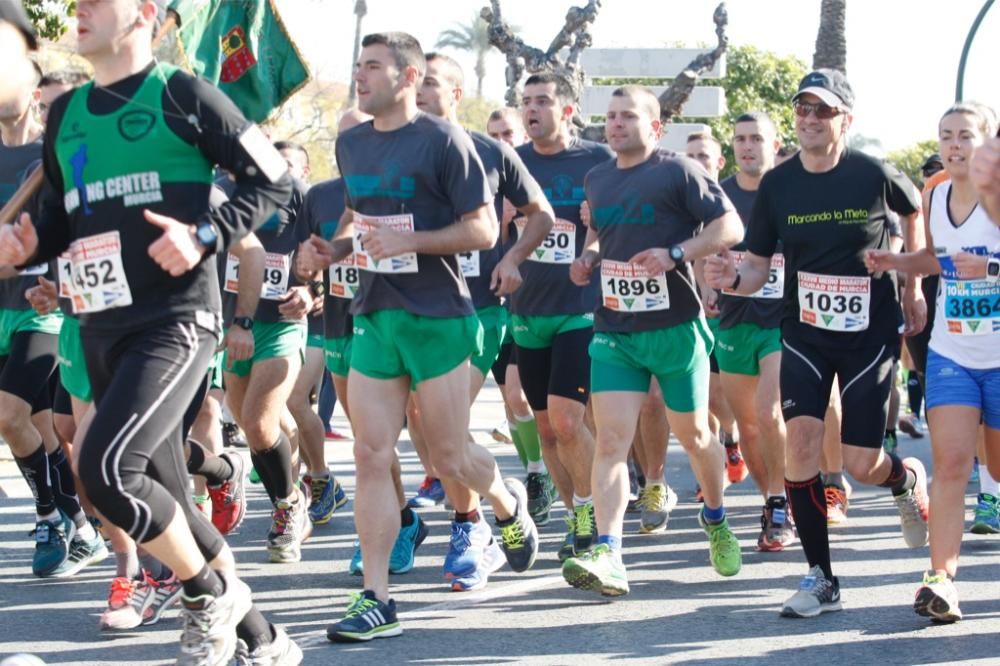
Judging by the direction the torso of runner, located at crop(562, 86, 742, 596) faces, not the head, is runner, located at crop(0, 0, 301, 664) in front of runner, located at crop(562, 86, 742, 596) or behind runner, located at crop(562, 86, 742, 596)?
in front

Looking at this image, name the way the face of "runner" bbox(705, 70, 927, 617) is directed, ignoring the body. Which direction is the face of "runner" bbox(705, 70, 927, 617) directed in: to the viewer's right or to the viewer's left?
to the viewer's left

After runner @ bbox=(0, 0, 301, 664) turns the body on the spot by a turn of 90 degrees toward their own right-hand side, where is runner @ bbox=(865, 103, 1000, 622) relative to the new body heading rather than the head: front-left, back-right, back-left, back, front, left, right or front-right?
back-right

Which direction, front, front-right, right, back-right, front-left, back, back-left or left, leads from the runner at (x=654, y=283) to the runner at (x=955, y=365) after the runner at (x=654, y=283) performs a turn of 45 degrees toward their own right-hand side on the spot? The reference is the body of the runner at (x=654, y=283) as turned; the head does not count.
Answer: back-left

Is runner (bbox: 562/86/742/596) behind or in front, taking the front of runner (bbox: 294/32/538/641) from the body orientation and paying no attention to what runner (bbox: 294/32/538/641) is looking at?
behind

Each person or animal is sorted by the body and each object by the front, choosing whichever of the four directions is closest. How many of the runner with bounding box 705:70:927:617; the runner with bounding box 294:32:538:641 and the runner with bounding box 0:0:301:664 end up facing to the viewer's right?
0

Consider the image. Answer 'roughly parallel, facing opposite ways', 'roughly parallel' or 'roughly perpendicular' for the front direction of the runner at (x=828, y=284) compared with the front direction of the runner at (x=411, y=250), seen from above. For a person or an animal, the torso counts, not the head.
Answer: roughly parallel

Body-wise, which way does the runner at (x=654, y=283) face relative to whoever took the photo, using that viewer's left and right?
facing the viewer and to the left of the viewer

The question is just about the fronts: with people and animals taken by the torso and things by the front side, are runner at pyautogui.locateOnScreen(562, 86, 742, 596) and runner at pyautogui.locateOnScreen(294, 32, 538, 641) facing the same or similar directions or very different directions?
same or similar directions

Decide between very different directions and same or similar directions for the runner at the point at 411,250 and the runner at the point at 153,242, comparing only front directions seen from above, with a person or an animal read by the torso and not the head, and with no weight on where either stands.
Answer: same or similar directions

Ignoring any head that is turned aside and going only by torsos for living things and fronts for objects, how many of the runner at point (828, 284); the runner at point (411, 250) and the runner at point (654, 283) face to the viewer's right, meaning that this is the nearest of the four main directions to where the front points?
0

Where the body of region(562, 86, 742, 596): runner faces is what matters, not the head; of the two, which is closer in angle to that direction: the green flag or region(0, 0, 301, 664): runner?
the runner

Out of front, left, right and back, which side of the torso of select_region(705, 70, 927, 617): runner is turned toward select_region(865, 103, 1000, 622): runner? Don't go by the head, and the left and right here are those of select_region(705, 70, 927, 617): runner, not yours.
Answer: left

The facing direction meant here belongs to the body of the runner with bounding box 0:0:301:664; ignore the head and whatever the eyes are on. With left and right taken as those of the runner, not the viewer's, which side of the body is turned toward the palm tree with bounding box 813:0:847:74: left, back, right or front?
back

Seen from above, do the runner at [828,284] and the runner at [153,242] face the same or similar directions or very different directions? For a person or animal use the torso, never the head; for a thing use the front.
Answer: same or similar directions

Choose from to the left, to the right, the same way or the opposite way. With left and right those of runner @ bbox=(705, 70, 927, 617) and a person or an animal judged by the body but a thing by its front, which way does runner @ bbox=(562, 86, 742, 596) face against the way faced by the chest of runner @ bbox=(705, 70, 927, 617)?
the same way

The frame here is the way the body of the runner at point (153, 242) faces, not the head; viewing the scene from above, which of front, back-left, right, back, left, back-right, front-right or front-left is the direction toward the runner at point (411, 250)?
back
